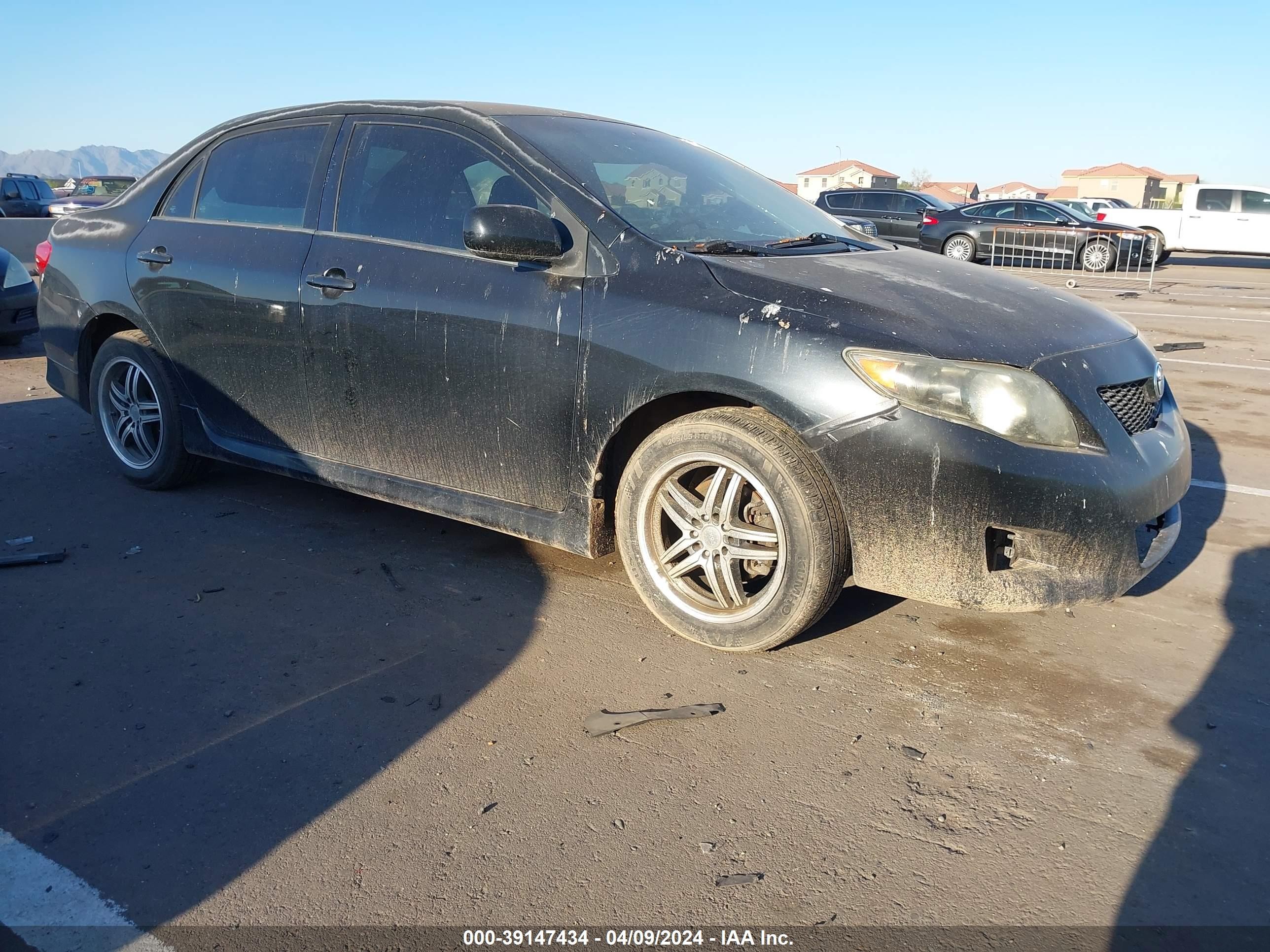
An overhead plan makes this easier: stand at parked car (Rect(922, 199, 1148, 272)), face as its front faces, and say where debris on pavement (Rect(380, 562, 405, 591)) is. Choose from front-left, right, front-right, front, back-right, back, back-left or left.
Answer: right

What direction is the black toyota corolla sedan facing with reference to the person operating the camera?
facing the viewer and to the right of the viewer

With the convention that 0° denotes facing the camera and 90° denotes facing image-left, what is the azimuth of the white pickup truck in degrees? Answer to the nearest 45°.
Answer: approximately 270°

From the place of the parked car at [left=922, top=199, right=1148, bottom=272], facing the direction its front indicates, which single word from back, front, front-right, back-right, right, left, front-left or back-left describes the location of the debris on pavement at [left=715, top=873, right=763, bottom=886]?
right

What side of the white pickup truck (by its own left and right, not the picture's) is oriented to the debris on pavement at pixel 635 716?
right

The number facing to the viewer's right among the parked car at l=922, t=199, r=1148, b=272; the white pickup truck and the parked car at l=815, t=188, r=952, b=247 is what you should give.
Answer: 3

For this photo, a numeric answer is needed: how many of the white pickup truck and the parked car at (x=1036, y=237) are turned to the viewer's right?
2

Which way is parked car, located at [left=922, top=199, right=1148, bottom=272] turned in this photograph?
to the viewer's right

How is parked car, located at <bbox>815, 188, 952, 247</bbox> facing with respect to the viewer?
to the viewer's right
